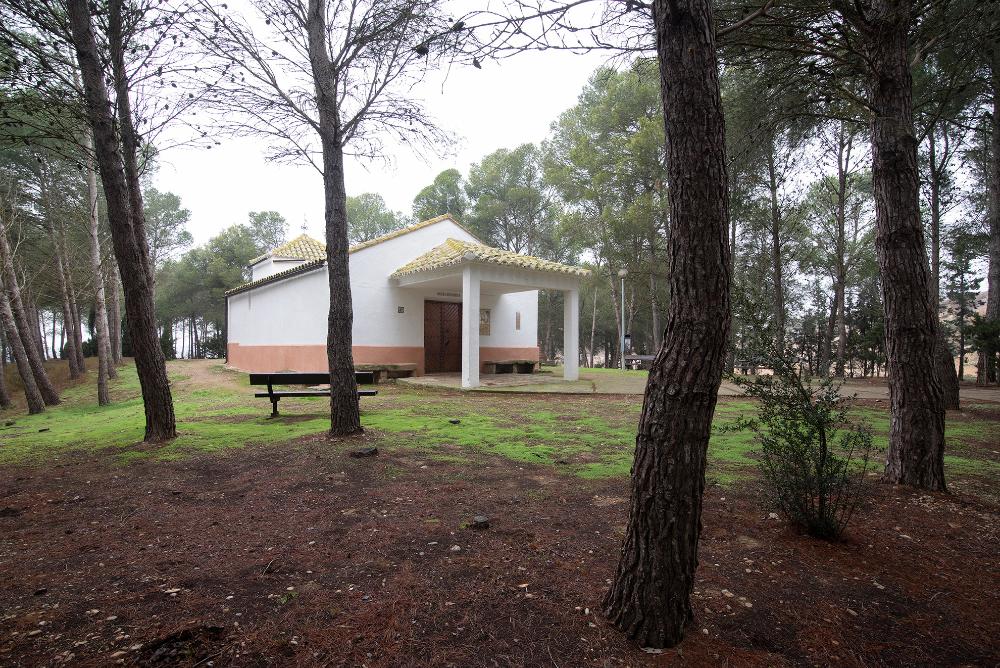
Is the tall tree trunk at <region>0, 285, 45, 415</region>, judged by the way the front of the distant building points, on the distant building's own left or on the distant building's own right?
on the distant building's own right

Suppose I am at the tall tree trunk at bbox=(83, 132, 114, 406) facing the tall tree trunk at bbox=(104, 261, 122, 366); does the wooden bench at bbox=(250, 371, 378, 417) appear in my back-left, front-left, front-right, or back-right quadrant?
back-right

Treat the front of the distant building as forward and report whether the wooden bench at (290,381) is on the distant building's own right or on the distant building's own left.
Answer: on the distant building's own right

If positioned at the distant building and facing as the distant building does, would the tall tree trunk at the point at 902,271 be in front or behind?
in front

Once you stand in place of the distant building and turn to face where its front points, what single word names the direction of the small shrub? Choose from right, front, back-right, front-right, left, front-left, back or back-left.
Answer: front-right

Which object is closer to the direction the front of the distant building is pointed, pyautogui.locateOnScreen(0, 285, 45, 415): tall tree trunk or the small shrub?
the small shrub

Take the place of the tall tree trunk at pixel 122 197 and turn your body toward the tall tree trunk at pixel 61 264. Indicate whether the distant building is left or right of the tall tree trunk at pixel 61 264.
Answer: right

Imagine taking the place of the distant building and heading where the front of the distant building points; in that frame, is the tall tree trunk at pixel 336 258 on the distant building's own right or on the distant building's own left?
on the distant building's own right
